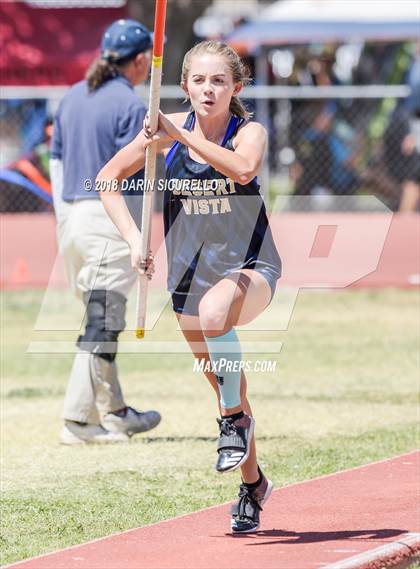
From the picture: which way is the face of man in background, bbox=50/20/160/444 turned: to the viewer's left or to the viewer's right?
to the viewer's right

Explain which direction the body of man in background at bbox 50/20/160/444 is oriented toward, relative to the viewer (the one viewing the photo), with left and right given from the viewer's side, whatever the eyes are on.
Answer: facing away from the viewer and to the right of the viewer

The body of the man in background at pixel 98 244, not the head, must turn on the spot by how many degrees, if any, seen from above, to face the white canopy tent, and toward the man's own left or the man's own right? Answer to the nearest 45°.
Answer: approximately 45° to the man's own left

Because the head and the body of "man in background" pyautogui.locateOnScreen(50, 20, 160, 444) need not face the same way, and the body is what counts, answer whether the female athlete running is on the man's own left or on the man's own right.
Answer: on the man's own right

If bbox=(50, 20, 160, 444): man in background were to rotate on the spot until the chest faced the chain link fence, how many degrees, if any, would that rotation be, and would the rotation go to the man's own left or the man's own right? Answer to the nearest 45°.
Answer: approximately 45° to the man's own left
